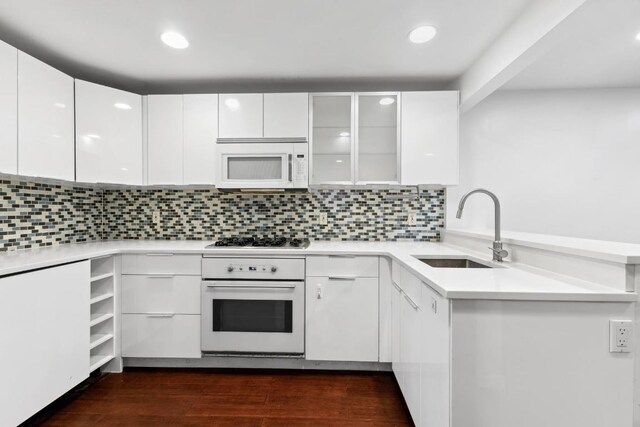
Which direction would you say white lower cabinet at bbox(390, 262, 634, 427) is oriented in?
to the viewer's left

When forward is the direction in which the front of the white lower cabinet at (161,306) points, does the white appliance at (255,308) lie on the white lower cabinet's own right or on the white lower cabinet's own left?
on the white lower cabinet's own left

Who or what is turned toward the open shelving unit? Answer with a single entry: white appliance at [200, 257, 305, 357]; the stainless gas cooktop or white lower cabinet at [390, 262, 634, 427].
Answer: the white lower cabinet

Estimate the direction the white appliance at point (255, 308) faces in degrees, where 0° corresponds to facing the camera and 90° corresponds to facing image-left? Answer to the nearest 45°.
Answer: approximately 0°

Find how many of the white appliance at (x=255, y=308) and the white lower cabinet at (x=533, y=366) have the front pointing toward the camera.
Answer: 1

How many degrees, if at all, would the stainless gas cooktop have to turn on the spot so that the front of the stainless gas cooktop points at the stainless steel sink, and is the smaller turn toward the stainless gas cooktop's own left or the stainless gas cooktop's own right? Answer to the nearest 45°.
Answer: approximately 45° to the stainless gas cooktop's own left

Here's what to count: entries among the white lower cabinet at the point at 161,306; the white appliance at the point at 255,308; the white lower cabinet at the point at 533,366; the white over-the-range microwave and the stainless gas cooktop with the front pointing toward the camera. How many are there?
4

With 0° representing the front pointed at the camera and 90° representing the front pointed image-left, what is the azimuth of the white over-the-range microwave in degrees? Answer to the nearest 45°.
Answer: approximately 0°
